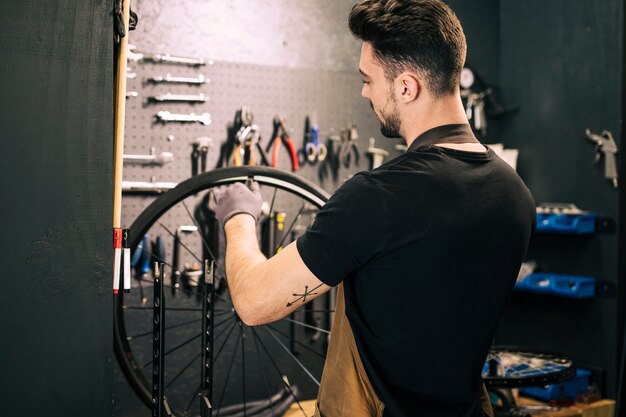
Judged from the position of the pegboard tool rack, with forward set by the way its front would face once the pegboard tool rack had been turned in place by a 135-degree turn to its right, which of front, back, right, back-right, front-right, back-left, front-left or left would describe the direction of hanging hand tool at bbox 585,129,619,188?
back-right

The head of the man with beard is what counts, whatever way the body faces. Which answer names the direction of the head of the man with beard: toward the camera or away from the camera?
away from the camera

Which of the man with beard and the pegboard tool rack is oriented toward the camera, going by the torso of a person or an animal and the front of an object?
the pegboard tool rack

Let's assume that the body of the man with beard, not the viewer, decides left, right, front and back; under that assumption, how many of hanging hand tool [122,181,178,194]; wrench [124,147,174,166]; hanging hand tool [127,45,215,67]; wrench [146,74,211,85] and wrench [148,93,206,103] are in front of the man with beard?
5

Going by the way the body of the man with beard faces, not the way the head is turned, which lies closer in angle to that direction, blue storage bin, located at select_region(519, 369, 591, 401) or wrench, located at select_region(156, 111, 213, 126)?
the wrench

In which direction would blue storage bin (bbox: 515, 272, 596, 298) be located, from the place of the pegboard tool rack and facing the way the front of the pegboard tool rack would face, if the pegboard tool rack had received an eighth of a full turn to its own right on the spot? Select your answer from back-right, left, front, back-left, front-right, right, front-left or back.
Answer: back-left

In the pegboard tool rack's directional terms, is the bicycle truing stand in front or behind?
in front

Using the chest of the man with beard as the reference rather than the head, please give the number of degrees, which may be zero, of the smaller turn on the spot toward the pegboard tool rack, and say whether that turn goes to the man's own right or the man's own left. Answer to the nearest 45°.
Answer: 0° — they already face it

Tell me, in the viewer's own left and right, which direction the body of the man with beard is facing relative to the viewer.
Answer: facing away from the viewer and to the left of the viewer

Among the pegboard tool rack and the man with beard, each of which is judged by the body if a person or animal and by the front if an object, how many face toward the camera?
1

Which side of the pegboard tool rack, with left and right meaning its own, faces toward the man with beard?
front

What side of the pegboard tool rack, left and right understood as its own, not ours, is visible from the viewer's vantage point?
front

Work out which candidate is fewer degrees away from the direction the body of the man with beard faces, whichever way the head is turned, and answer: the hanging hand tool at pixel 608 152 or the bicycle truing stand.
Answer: the bicycle truing stand

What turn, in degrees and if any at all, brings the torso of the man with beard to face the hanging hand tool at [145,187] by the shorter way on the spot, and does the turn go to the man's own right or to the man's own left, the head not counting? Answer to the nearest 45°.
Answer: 0° — they already face it
